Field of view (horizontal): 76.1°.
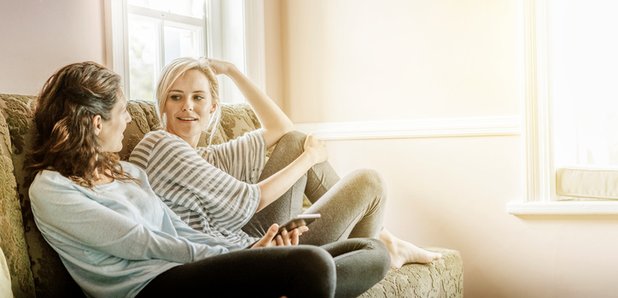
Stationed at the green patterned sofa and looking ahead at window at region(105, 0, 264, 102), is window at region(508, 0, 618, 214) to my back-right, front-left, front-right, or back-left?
front-right

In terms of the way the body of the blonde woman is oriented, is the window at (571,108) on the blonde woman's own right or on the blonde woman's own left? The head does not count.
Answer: on the blonde woman's own left

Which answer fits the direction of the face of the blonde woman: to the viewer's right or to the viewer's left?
to the viewer's left
